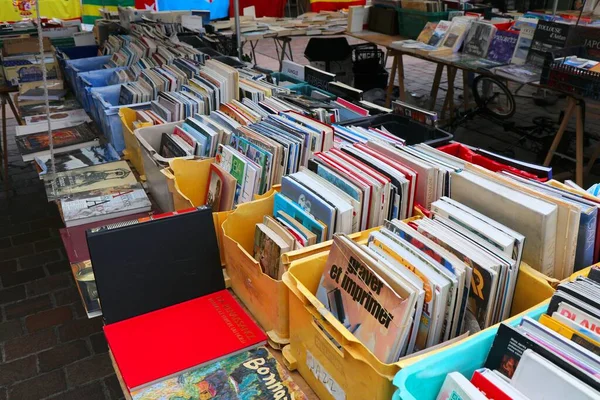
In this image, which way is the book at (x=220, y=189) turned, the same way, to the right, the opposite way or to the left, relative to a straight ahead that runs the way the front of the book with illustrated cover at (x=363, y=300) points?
the same way

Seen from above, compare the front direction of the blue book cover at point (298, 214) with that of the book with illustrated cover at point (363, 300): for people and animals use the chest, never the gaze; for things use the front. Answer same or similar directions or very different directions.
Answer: same or similar directions

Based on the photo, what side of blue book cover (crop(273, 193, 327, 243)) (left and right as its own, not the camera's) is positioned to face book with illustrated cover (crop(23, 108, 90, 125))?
right

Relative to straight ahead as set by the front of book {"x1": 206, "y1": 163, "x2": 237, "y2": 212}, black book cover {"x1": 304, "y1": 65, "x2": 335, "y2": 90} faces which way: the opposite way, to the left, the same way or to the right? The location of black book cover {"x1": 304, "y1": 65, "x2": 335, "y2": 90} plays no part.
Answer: the same way

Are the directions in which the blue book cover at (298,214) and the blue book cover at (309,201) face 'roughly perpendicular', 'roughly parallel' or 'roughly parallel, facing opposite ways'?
roughly parallel

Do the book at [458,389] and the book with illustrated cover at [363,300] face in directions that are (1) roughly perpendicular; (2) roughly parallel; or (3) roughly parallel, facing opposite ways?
roughly parallel

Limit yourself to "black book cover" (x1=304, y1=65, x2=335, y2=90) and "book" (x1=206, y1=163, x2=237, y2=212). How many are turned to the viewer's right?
0

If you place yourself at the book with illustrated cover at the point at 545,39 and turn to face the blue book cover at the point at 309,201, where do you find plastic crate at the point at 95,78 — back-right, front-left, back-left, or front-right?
front-right

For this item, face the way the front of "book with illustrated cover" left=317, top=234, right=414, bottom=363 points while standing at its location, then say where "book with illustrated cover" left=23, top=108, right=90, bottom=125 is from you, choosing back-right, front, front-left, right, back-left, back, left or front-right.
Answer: right

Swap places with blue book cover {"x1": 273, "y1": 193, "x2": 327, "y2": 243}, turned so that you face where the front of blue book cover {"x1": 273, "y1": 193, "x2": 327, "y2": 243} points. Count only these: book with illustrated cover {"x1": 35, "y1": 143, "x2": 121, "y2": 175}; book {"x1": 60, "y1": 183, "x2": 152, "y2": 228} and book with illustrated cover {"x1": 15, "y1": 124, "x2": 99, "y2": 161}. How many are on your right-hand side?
3

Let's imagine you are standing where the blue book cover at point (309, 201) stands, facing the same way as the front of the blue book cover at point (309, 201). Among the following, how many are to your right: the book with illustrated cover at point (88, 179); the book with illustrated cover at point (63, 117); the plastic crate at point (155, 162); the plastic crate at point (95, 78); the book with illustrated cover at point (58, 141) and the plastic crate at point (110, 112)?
6

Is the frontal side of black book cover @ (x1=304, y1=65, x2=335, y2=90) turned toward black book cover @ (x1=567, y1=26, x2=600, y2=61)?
no

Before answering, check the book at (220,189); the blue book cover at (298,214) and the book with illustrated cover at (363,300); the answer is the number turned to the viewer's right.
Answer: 0

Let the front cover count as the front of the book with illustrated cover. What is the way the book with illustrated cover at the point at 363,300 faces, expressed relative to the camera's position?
facing the viewer and to the left of the viewer

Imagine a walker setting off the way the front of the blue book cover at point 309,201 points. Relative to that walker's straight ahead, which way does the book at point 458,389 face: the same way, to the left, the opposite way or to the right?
the same way

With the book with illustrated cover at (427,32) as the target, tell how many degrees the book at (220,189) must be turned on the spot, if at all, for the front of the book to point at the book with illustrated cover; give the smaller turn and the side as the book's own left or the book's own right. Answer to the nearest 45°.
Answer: approximately 180°
